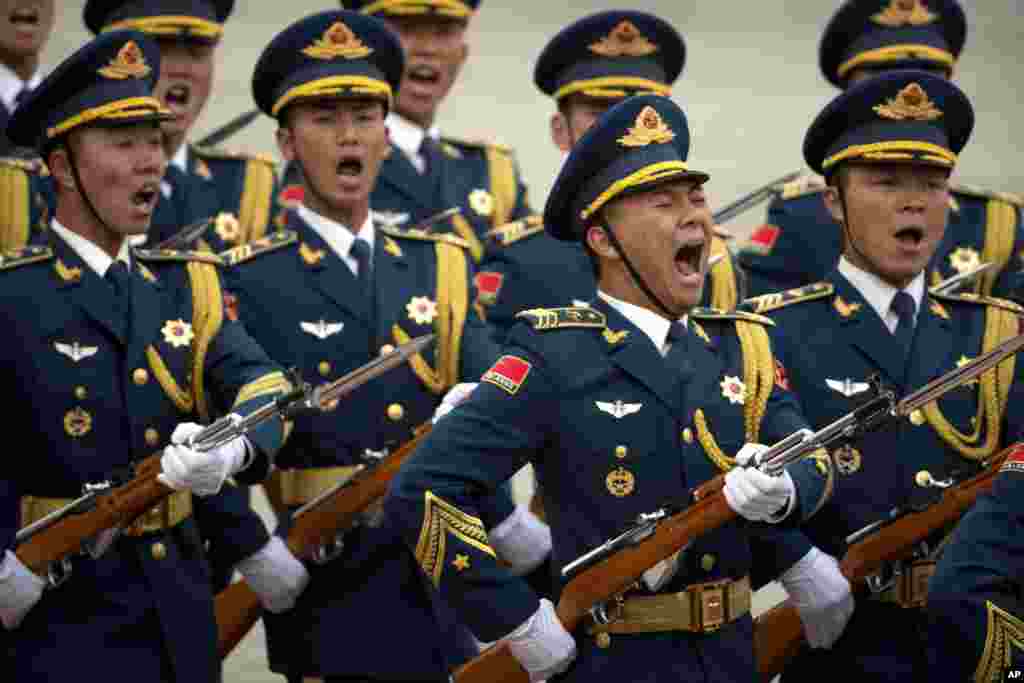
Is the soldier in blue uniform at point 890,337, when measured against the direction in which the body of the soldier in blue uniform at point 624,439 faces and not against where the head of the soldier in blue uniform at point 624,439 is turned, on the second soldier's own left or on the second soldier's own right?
on the second soldier's own left

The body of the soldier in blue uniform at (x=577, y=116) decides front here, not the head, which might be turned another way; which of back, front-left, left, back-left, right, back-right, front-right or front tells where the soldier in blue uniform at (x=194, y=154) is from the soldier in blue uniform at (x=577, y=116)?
back-right

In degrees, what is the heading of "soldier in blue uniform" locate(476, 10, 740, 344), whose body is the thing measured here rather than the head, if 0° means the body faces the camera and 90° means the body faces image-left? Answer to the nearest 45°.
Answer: approximately 315°

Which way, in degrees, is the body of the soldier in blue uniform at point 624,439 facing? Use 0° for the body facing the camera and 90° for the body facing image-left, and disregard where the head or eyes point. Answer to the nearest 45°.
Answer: approximately 315°

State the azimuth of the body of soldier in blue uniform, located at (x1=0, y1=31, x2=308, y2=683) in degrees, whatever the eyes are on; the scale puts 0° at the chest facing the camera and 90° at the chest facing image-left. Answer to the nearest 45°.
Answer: approximately 315°

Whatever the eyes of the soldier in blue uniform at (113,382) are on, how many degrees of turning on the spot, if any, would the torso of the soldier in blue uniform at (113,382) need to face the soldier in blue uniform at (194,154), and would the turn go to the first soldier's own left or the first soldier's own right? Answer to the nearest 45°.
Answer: approximately 135° to the first soldier's own left

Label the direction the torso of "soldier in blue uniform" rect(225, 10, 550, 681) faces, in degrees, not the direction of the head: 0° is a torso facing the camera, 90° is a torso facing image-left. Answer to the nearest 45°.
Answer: approximately 0°

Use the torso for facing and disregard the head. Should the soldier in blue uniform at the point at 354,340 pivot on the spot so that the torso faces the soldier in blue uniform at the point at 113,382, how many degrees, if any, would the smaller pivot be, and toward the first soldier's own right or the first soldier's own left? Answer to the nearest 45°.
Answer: approximately 45° to the first soldier's own right
